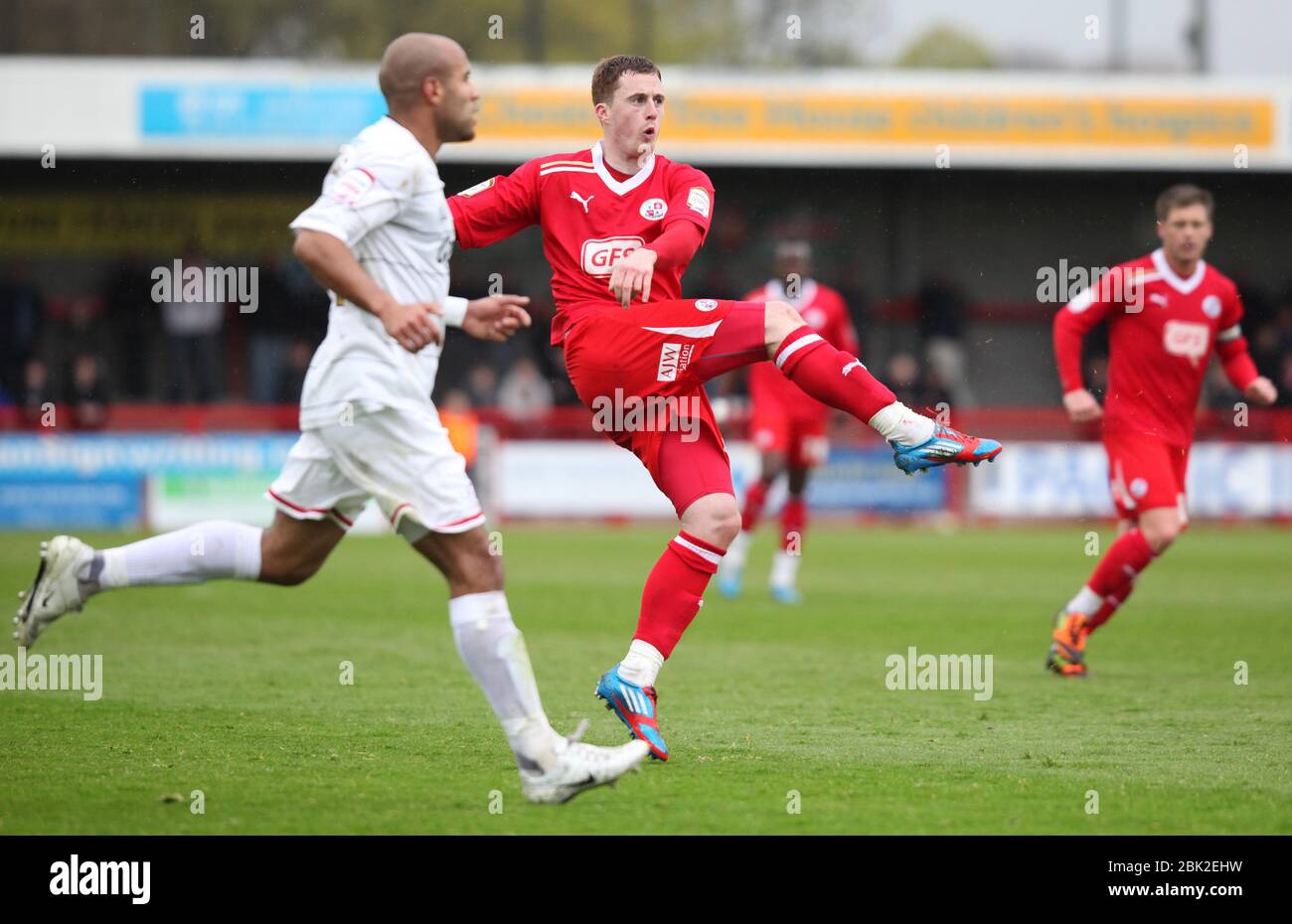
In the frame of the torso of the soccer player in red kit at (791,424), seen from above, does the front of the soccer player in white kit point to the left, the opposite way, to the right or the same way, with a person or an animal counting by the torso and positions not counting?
to the left

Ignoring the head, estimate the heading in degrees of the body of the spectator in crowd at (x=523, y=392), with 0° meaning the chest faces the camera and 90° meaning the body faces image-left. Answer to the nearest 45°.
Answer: approximately 0°

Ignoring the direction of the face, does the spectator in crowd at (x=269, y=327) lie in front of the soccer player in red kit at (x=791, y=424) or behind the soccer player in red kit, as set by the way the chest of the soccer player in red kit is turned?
behind

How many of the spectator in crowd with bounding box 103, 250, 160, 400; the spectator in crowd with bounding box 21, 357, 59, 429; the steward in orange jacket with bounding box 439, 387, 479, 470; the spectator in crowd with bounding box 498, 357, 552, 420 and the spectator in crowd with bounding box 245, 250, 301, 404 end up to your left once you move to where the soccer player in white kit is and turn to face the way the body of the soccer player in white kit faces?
5

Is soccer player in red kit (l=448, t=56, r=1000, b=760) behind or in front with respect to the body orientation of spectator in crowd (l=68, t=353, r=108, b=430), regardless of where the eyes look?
in front

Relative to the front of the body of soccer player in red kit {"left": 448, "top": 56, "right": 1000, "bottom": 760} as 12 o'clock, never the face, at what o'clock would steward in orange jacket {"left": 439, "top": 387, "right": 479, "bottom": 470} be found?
The steward in orange jacket is roughly at 7 o'clock from the soccer player in red kit.

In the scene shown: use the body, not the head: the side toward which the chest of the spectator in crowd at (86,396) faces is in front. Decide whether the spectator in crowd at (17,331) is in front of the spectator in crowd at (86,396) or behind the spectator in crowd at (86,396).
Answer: behind

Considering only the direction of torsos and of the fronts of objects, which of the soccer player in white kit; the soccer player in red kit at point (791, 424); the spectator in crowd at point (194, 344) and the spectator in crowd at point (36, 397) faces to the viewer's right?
the soccer player in white kit

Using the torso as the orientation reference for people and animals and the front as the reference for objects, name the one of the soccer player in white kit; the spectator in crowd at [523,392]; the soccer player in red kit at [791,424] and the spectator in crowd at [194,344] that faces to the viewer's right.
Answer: the soccer player in white kit

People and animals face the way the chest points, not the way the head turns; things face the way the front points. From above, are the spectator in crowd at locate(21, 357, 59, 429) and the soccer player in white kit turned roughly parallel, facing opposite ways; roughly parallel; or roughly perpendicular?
roughly perpendicular

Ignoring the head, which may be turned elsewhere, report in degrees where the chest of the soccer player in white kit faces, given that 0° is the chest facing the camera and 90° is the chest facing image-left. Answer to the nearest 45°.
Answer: approximately 270°

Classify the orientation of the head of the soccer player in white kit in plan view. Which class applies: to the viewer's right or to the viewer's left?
to the viewer's right

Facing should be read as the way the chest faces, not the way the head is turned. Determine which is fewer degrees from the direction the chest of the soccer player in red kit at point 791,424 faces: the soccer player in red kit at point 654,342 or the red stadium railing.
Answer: the soccer player in red kit

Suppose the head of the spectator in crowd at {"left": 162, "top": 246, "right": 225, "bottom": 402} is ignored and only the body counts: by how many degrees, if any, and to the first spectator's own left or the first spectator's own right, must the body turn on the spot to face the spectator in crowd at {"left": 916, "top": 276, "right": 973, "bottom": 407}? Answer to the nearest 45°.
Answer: approximately 90° to the first spectator's own left

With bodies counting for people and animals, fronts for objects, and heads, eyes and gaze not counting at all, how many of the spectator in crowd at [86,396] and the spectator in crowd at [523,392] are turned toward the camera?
2
